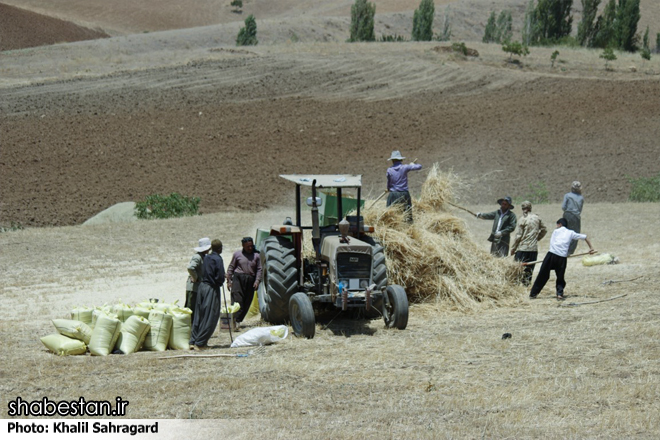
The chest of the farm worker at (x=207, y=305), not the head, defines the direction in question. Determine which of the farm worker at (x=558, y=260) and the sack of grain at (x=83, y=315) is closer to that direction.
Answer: the farm worker

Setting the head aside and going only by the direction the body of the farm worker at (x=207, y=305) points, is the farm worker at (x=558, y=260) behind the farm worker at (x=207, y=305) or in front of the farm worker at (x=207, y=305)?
in front

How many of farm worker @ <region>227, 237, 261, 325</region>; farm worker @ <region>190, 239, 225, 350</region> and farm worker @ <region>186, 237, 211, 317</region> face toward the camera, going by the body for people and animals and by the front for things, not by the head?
1

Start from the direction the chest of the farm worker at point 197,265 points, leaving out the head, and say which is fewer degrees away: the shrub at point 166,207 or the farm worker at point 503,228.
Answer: the farm worker

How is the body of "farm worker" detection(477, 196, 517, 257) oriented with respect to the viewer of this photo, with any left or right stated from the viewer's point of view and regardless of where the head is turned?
facing the viewer and to the left of the viewer

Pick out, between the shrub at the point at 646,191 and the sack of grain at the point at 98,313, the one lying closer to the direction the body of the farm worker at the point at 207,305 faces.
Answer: the shrub

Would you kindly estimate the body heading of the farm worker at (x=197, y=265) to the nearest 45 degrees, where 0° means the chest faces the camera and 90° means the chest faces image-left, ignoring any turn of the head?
approximately 270°

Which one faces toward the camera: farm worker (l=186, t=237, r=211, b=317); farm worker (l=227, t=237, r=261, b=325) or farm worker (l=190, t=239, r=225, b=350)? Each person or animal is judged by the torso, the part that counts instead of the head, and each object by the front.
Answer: farm worker (l=227, t=237, r=261, b=325)

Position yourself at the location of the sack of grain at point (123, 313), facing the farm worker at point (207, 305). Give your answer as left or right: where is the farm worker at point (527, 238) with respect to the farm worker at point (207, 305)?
left

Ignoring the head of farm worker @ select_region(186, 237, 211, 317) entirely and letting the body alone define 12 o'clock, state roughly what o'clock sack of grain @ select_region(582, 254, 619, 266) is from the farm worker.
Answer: The sack of grain is roughly at 11 o'clock from the farm worker.

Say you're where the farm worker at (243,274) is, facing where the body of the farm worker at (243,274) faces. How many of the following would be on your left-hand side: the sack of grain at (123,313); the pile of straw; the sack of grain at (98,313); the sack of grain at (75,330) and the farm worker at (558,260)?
2

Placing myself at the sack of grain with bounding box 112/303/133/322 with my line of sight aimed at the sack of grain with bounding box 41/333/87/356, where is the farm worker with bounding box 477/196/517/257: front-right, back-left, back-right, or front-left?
back-left
